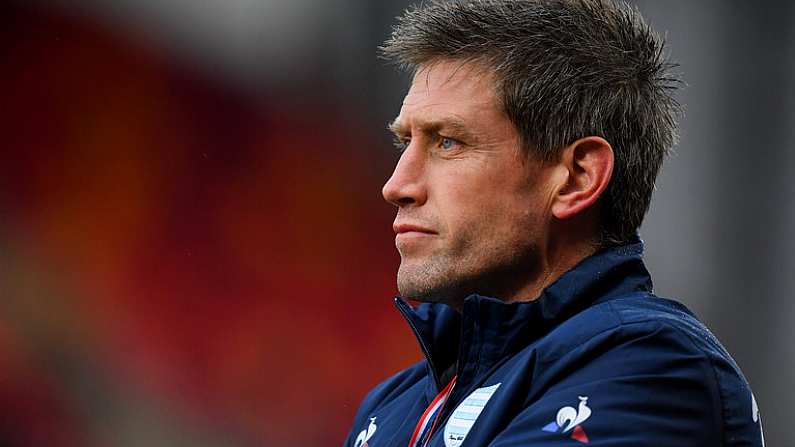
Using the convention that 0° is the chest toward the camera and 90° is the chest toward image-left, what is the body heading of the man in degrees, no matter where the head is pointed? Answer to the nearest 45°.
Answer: approximately 45°

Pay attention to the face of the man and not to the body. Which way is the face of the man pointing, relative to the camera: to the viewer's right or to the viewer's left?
to the viewer's left
